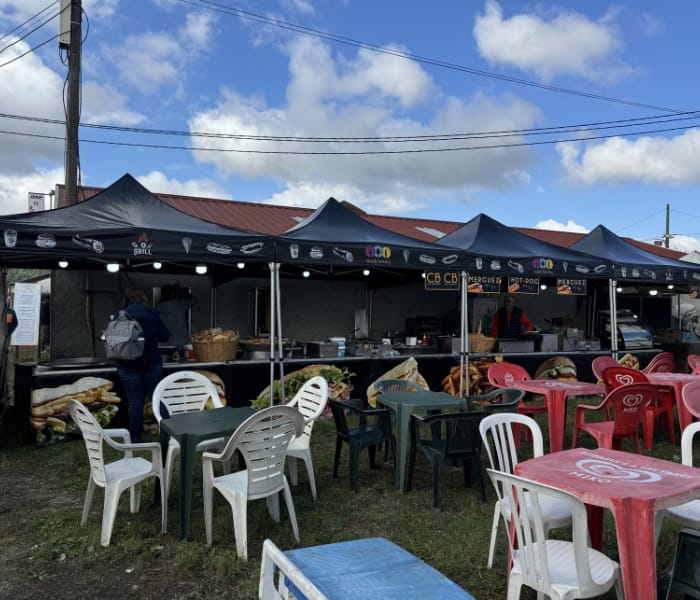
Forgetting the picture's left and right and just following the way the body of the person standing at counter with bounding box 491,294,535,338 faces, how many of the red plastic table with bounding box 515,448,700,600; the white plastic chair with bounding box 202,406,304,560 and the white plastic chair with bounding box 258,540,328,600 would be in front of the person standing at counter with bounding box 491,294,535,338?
3

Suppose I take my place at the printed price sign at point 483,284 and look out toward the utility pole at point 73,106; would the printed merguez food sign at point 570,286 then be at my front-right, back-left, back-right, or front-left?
back-right

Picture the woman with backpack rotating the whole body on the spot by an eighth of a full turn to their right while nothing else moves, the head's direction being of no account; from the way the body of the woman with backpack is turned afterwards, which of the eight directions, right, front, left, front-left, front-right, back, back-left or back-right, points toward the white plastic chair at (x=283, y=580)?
right

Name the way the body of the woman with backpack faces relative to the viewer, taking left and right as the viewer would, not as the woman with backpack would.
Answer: facing away from the viewer and to the right of the viewer

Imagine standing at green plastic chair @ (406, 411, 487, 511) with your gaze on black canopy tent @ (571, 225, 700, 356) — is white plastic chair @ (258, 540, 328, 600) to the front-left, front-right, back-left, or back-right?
back-right

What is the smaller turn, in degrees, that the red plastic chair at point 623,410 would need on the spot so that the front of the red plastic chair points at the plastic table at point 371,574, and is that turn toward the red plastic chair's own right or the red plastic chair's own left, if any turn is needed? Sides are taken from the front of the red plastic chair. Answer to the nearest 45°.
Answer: approximately 135° to the red plastic chair's own left

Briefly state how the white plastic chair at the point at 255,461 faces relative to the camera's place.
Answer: facing away from the viewer and to the left of the viewer

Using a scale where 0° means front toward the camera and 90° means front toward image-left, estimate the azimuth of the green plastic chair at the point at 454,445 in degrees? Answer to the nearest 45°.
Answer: approximately 135°

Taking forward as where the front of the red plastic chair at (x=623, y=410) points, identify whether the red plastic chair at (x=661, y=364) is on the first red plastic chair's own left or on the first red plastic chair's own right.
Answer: on the first red plastic chair's own right

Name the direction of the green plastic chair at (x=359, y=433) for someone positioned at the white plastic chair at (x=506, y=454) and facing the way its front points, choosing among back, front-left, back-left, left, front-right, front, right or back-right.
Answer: back

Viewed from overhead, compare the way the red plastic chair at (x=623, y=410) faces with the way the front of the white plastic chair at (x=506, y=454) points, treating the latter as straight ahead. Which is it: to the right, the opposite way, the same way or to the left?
the opposite way
